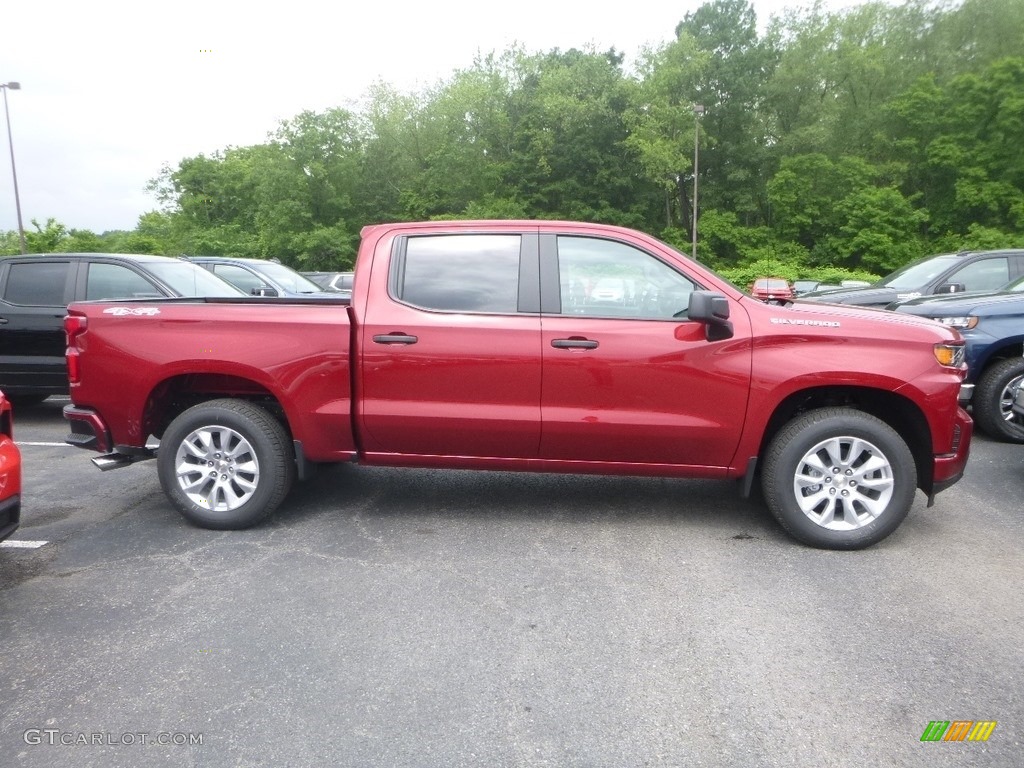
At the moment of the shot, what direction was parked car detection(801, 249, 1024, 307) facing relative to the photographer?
facing the viewer and to the left of the viewer

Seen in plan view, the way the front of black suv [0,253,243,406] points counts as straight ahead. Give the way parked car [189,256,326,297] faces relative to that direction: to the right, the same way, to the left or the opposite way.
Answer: the same way

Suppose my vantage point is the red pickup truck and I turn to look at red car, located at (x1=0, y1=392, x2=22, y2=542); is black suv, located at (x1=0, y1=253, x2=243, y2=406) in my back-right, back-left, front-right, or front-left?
front-right

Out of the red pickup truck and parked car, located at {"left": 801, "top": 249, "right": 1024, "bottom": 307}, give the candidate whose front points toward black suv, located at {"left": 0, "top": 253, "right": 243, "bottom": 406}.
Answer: the parked car

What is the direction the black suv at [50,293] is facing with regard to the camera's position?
facing the viewer and to the right of the viewer

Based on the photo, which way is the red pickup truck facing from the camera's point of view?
to the viewer's right

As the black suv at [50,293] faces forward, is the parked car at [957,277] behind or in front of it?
in front

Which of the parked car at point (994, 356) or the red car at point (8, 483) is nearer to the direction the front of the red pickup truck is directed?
the parked car

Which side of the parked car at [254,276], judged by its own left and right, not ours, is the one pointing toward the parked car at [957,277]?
front

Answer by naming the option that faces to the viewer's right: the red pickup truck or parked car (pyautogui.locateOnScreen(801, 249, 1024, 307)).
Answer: the red pickup truck

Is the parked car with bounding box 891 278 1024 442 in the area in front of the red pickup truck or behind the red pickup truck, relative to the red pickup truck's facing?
in front

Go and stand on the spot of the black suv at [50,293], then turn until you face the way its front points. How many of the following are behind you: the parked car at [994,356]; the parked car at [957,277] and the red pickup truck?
0

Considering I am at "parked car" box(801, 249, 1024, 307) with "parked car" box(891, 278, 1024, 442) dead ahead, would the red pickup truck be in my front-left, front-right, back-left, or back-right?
front-right
